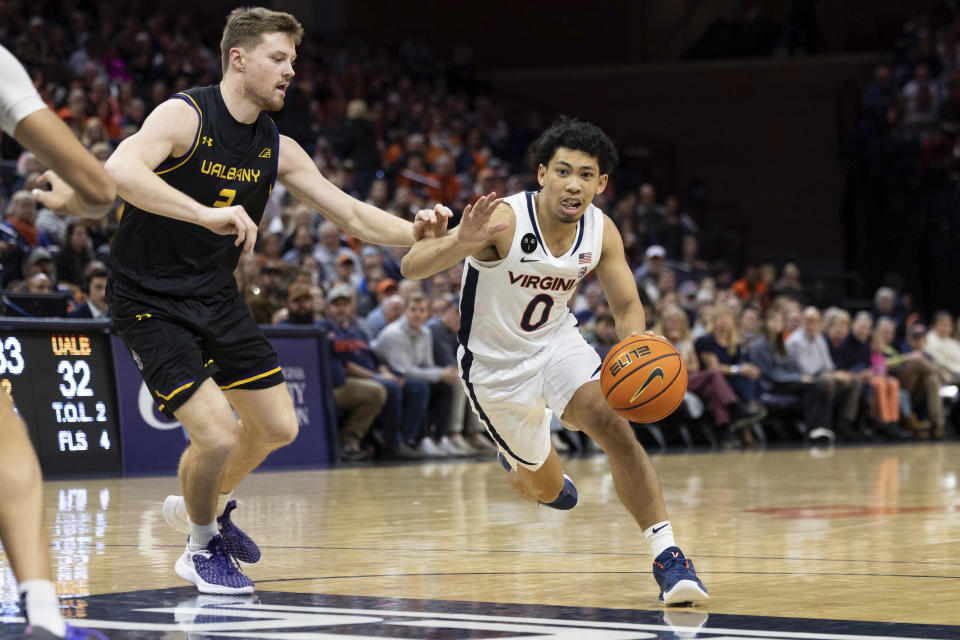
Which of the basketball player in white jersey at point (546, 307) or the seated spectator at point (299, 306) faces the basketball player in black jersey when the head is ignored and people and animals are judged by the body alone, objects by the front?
the seated spectator

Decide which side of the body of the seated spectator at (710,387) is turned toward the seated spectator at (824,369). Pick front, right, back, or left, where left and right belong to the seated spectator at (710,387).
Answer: left

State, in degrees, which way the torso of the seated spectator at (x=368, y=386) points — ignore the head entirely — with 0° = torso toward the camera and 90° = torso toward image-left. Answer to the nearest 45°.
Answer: approximately 315°

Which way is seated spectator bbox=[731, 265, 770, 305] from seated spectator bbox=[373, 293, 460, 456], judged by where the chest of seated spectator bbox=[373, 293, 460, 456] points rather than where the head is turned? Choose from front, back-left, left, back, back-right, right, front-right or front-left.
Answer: left

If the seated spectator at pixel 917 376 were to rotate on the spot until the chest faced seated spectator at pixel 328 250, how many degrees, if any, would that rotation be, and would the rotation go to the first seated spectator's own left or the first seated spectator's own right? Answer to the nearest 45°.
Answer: approximately 90° to the first seated spectator's own right

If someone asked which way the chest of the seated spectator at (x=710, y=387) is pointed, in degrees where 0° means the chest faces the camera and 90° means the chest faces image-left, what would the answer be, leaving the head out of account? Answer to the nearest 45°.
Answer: approximately 315°

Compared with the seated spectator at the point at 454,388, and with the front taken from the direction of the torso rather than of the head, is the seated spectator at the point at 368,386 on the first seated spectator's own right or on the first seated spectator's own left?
on the first seated spectator's own right

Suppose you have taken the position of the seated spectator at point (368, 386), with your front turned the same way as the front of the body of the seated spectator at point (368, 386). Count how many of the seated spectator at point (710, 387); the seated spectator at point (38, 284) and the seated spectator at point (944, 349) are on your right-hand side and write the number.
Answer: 1
